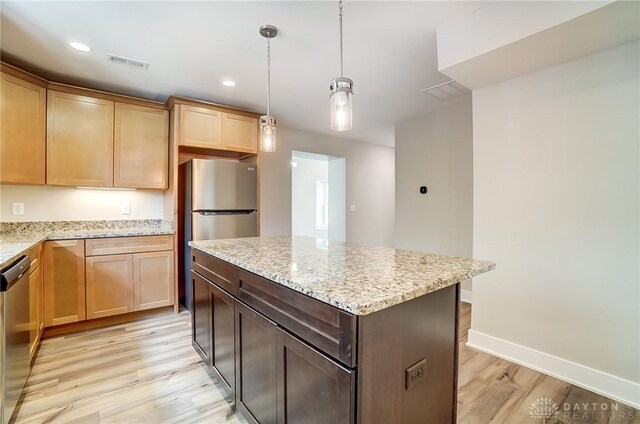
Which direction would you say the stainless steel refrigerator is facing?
toward the camera

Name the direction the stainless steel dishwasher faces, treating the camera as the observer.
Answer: facing to the right of the viewer

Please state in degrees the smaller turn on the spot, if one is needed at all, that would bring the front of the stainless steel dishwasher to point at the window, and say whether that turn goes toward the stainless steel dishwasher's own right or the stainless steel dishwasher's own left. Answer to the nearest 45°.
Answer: approximately 45° to the stainless steel dishwasher's own left

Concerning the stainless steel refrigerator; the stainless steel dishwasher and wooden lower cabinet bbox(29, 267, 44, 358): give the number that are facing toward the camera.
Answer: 1

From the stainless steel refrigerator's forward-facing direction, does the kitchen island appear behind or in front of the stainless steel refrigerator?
in front

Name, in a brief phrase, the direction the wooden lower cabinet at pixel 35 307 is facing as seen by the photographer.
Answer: facing to the right of the viewer

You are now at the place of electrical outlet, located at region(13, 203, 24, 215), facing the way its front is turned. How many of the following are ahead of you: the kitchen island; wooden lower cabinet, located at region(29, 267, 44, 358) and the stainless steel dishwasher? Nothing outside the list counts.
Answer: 3

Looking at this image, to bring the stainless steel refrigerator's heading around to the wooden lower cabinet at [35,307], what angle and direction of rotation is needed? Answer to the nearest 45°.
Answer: approximately 45° to its right

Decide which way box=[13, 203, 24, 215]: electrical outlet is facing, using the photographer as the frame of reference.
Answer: facing the viewer
